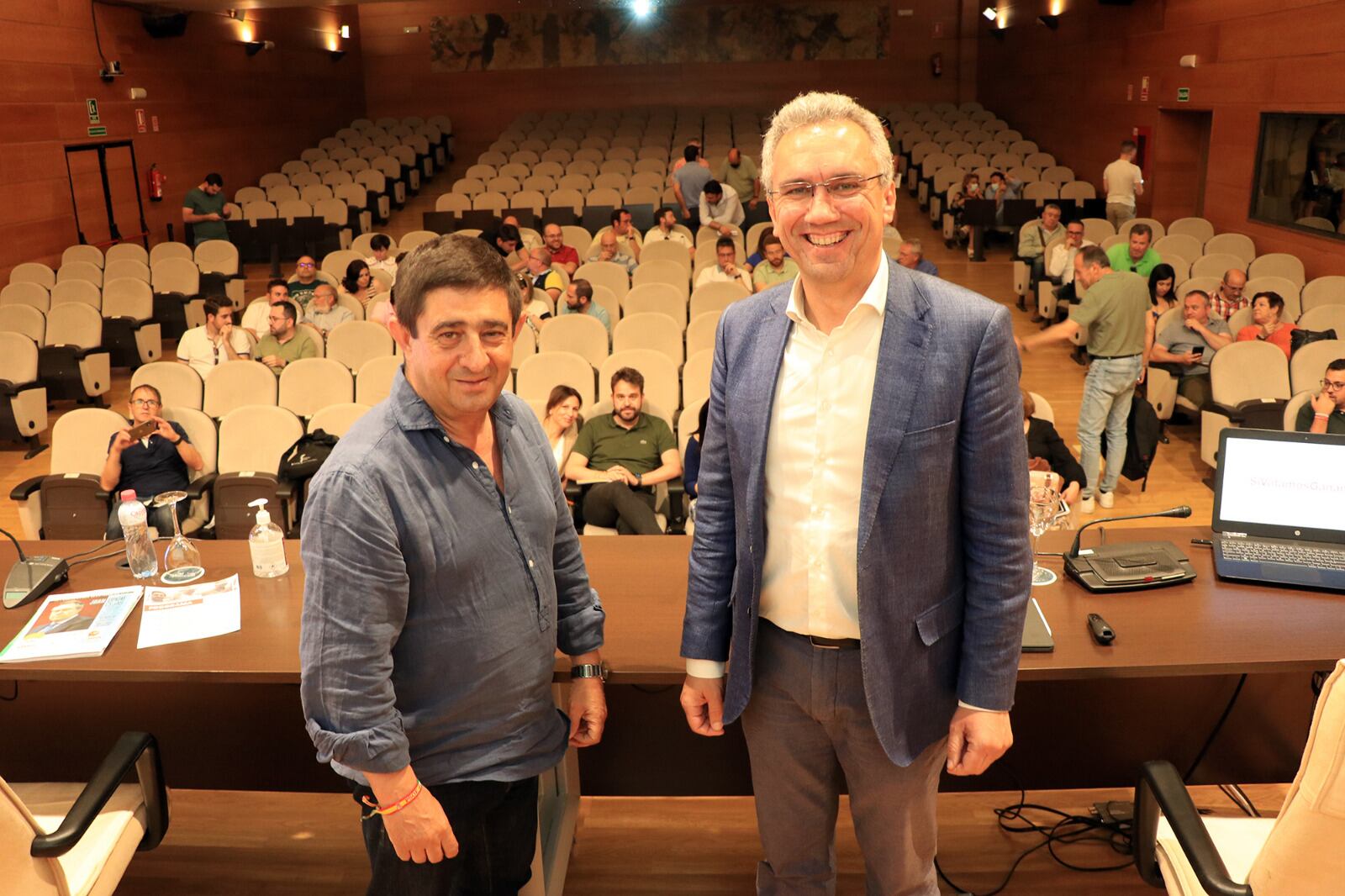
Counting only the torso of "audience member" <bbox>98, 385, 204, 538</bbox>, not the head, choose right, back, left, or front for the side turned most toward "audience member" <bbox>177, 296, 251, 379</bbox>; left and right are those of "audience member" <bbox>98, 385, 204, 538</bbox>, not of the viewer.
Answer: back

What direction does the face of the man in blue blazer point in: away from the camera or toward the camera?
toward the camera

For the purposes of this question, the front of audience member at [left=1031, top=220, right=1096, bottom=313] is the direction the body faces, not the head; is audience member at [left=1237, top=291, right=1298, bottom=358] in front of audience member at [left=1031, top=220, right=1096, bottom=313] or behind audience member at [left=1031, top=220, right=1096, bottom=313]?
in front

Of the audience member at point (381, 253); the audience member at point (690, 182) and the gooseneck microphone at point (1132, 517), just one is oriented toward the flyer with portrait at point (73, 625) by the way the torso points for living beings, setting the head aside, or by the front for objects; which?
the audience member at point (381, 253)

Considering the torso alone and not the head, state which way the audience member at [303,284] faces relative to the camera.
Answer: toward the camera

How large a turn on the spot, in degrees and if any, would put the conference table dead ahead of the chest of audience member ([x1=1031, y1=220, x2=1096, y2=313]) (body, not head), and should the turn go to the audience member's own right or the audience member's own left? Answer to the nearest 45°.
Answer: approximately 45° to the audience member's own right

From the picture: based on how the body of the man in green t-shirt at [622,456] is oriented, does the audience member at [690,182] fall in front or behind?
behind

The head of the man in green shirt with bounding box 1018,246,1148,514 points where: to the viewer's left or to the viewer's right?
to the viewer's left

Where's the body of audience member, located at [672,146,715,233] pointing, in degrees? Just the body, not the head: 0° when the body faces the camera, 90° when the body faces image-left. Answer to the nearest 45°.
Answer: approximately 180°

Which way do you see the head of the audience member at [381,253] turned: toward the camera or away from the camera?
toward the camera

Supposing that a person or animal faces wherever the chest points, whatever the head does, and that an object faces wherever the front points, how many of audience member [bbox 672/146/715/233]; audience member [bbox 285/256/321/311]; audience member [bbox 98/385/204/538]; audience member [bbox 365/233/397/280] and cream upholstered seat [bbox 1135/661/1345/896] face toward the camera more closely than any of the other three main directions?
3

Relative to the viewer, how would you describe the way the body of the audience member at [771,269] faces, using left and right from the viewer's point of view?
facing the viewer

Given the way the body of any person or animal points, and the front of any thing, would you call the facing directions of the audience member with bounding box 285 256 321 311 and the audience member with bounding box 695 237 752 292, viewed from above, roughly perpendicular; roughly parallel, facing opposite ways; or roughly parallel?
roughly parallel

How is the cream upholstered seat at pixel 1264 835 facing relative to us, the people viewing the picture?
facing away from the viewer and to the left of the viewer

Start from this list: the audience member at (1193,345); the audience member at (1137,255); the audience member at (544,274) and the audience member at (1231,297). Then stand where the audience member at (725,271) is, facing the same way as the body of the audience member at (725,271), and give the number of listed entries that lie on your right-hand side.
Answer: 1

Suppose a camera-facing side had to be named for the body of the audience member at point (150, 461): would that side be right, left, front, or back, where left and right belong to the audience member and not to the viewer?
front

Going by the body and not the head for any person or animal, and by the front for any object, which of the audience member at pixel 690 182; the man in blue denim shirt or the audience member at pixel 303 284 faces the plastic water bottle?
the audience member at pixel 303 284
